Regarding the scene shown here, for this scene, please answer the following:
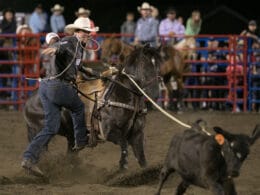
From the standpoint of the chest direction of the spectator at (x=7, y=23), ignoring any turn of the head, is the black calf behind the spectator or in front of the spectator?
in front

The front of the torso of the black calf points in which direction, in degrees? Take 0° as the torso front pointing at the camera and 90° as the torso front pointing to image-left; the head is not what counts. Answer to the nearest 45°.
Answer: approximately 315°

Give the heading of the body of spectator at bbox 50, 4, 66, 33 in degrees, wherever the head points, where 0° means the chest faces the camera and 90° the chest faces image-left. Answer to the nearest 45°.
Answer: approximately 0°

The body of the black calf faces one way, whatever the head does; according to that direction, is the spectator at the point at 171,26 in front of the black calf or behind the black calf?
behind
